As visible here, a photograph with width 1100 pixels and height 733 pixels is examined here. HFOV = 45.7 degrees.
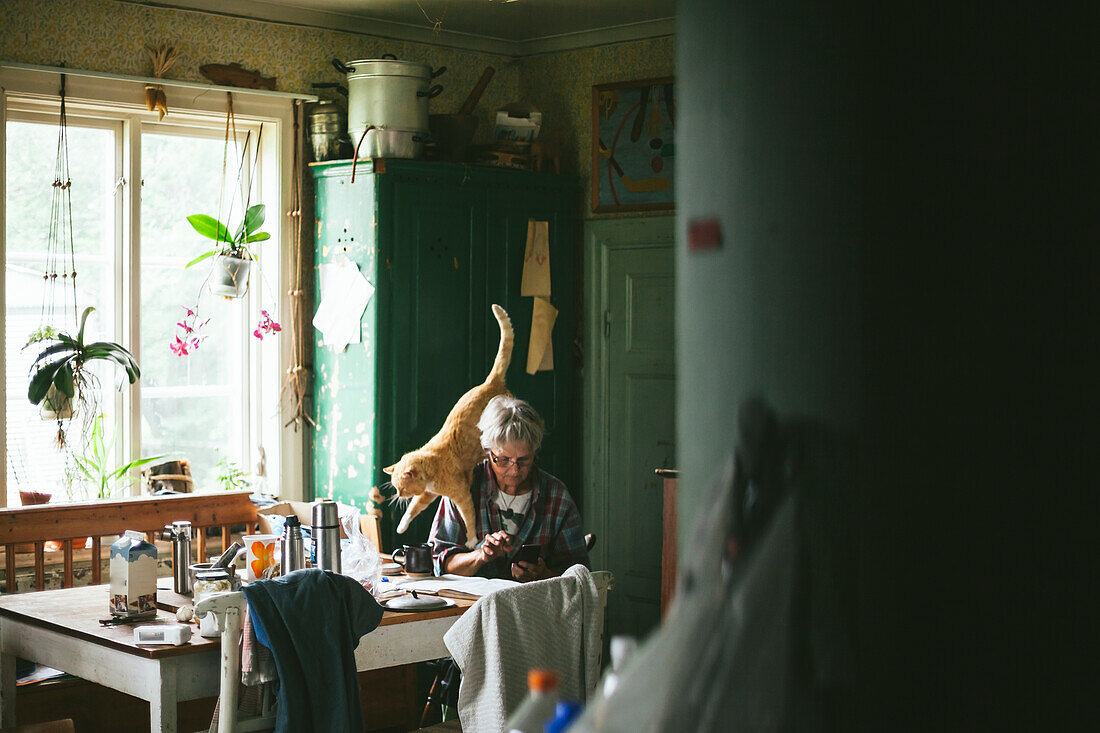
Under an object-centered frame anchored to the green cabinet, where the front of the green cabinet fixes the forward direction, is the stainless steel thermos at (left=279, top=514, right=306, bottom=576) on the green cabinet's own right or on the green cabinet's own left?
on the green cabinet's own right

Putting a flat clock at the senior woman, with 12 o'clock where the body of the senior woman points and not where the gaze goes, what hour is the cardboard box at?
The cardboard box is roughly at 4 o'clock from the senior woman.

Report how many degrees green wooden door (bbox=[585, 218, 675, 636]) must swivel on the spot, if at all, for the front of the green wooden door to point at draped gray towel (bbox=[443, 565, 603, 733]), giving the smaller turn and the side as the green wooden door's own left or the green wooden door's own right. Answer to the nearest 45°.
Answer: approximately 45° to the green wooden door's own left

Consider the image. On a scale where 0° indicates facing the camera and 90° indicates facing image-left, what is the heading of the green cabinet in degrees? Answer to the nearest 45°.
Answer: approximately 315°

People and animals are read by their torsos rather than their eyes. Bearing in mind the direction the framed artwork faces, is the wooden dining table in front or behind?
in front

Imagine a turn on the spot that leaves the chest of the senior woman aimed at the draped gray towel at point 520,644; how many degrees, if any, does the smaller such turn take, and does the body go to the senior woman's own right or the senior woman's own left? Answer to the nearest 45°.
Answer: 0° — they already face it

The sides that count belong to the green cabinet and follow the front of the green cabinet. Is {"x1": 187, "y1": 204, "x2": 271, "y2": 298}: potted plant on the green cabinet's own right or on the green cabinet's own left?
on the green cabinet's own right

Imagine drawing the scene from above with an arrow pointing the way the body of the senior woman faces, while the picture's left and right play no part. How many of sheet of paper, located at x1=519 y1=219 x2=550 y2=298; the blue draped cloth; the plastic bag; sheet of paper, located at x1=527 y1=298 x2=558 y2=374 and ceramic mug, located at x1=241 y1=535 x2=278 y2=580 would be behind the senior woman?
2

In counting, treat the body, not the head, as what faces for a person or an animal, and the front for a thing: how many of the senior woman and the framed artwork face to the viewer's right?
0

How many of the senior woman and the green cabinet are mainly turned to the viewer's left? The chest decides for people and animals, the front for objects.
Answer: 0
